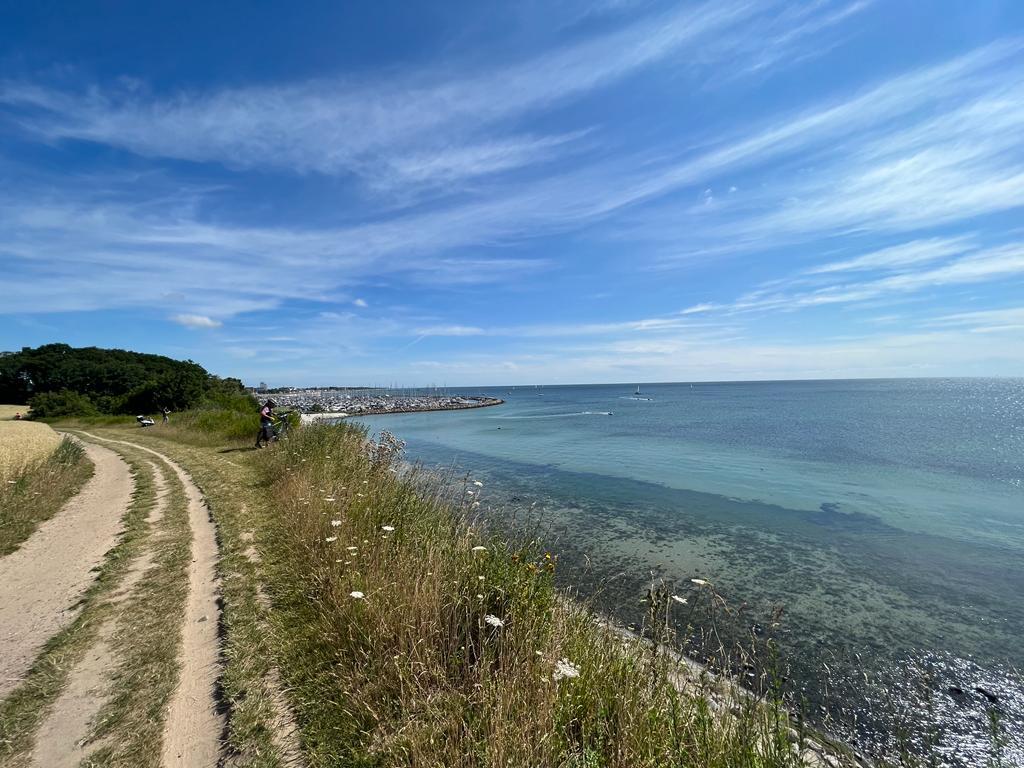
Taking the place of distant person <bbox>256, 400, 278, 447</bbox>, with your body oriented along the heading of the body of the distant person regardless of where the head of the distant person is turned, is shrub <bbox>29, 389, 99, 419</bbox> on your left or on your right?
on your left
